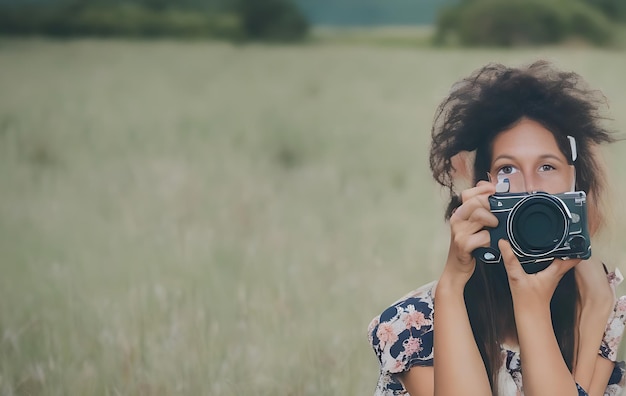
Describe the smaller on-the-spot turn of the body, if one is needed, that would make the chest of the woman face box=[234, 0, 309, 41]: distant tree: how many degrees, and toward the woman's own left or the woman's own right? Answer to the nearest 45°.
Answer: approximately 180°

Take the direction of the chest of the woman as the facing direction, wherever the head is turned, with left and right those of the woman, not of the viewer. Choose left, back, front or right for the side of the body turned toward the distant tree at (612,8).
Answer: back

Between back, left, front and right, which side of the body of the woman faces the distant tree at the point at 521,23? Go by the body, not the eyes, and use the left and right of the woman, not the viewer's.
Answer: back

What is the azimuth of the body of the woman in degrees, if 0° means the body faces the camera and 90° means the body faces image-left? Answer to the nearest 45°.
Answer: approximately 0°
